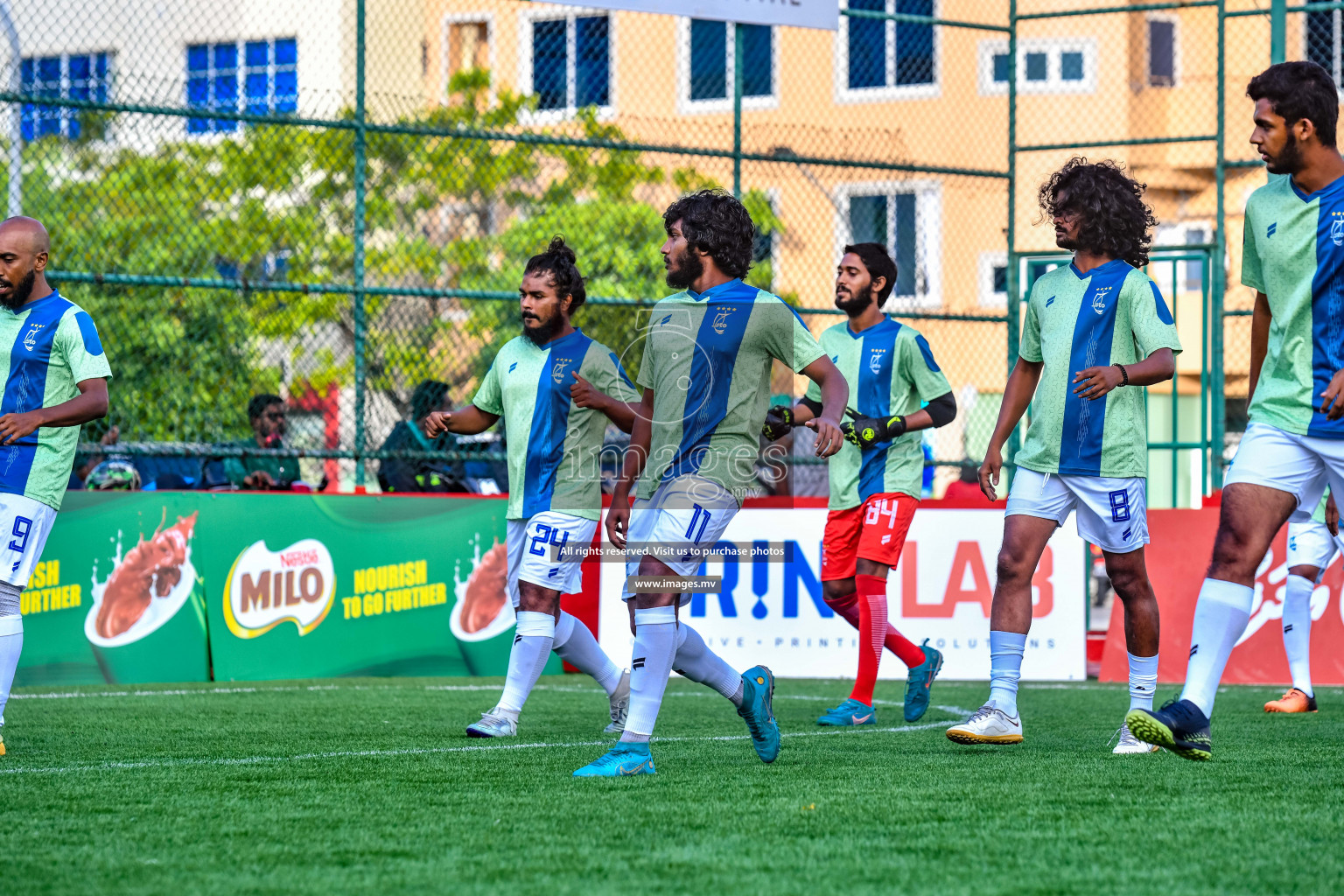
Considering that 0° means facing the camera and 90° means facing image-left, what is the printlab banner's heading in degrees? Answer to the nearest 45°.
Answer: approximately 0°

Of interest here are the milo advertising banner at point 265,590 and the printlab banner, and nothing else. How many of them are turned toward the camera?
2

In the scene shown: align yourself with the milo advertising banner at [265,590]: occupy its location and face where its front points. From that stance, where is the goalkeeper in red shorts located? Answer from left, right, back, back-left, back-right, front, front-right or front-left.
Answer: front-left

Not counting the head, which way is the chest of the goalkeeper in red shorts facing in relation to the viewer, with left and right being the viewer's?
facing the viewer and to the left of the viewer

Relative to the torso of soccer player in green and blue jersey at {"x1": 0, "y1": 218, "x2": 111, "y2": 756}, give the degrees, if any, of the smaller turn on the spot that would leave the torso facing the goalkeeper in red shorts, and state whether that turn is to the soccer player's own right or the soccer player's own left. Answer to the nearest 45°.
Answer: approximately 135° to the soccer player's own left

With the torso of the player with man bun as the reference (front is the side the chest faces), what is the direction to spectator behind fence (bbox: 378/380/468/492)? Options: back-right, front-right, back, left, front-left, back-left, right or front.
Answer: back-right

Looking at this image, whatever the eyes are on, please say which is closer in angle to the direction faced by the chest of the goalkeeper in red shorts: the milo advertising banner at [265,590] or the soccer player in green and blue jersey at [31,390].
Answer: the soccer player in green and blue jersey

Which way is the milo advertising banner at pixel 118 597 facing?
toward the camera

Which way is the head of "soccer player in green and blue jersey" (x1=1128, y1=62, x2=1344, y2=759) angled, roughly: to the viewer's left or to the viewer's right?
to the viewer's left

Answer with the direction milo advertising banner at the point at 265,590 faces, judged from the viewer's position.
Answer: facing the viewer
